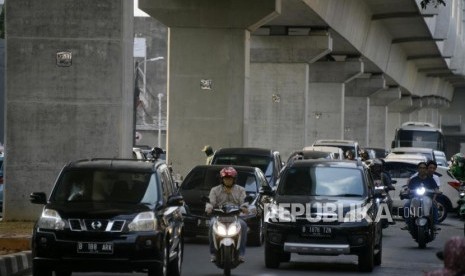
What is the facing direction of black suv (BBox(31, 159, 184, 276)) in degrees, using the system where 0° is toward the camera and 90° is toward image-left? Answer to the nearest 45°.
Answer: approximately 0°

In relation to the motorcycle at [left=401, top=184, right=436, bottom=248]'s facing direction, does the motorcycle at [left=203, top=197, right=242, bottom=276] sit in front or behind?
in front

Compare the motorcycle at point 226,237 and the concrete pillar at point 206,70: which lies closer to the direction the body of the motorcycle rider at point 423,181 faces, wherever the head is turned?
the motorcycle
